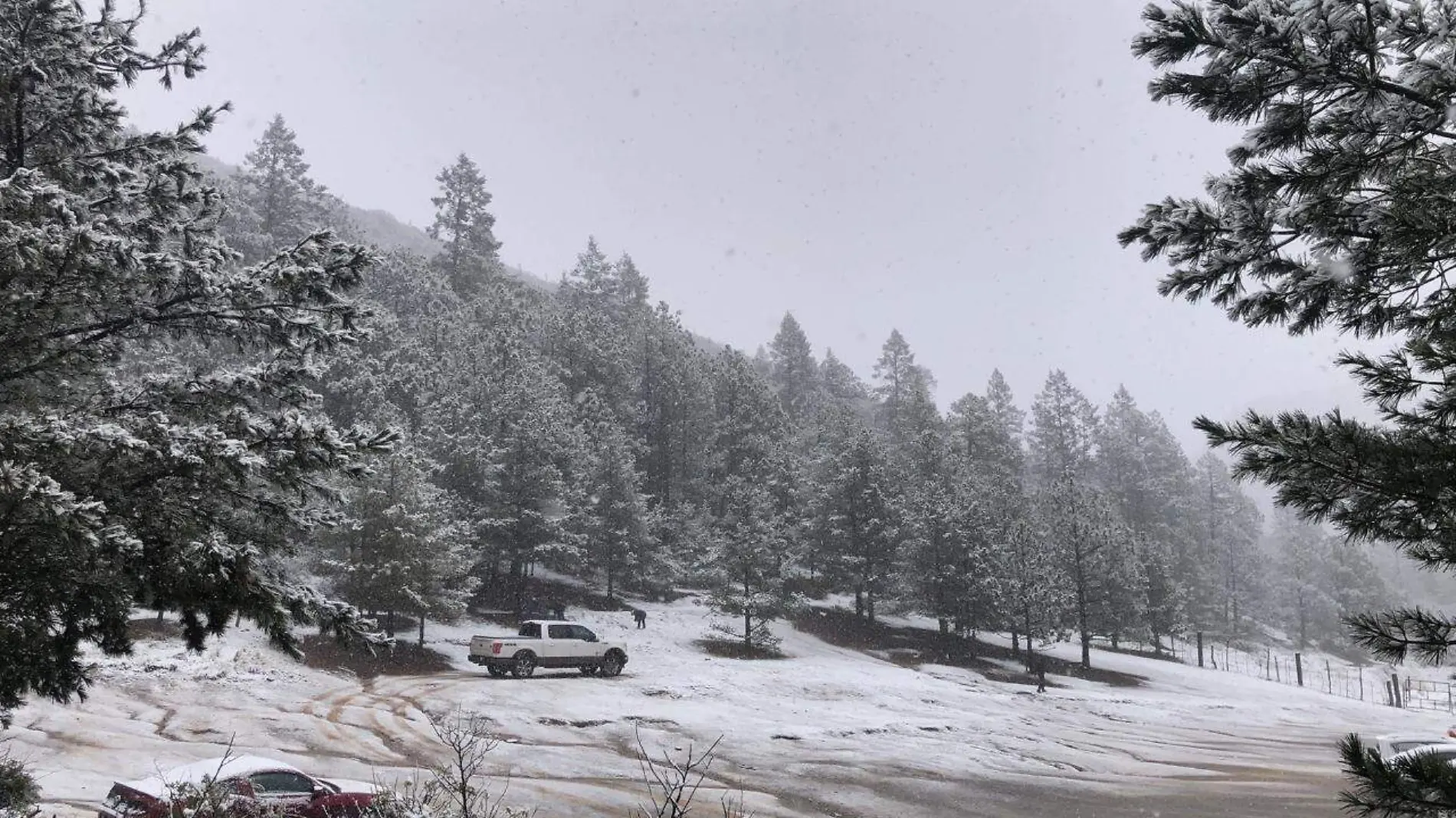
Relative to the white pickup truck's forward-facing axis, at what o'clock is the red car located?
The red car is roughly at 5 o'clock from the white pickup truck.

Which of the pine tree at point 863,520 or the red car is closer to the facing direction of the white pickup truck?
the pine tree

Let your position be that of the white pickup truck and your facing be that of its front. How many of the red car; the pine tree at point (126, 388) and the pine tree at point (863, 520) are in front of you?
1

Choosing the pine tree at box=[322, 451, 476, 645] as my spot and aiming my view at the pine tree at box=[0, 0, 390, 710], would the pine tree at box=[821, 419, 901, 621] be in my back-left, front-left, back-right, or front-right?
back-left

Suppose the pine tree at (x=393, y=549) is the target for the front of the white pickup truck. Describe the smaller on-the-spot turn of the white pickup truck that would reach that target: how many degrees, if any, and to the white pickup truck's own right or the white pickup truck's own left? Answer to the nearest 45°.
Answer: approximately 135° to the white pickup truck's own left

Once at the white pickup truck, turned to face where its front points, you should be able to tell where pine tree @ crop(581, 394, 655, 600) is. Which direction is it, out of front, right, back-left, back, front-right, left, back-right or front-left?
front-left

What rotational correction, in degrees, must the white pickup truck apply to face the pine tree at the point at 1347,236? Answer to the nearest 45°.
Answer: approximately 135° to its right

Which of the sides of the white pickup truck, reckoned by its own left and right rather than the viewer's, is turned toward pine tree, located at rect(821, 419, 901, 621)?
front

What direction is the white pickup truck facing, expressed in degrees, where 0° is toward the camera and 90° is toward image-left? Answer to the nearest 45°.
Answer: approximately 225°
